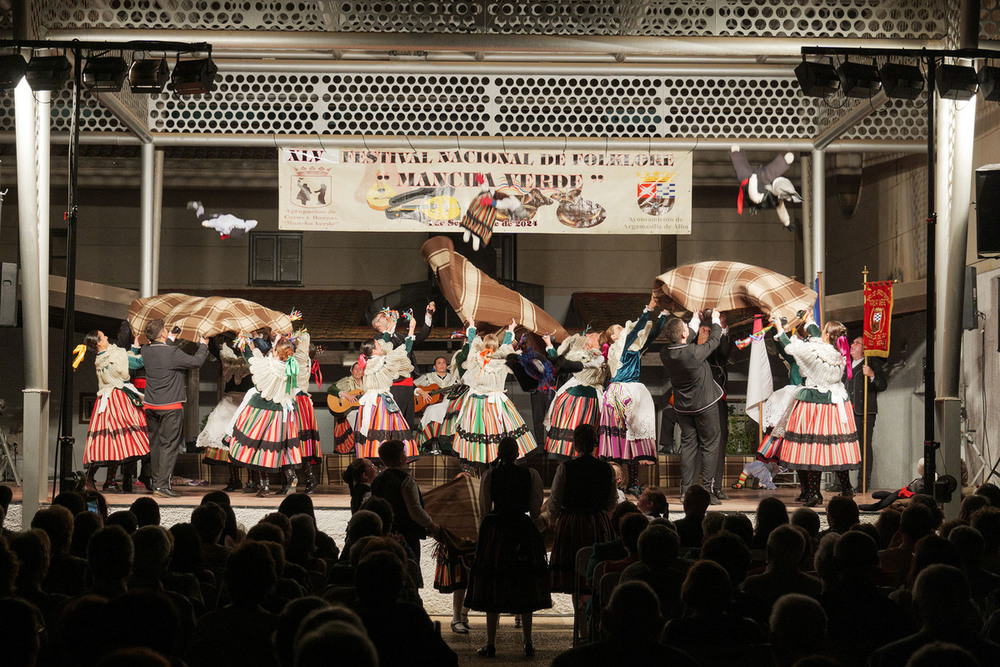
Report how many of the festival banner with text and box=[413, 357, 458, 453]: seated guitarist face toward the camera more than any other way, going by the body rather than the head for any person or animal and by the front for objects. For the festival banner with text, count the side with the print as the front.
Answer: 2

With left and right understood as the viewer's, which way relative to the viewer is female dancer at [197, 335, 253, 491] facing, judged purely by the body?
facing to the left of the viewer

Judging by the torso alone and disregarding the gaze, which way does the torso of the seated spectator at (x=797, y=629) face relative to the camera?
away from the camera

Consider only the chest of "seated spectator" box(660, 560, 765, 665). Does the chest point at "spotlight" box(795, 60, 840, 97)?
yes

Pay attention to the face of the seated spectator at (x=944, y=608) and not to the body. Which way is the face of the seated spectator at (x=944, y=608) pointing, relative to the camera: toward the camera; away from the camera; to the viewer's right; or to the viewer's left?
away from the camera

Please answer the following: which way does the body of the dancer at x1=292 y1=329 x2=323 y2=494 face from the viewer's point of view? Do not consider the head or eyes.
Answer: to the viewer's left

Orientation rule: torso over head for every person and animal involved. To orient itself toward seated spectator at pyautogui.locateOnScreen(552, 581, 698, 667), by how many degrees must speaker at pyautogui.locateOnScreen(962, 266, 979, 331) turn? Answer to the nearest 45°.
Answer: approximately 45° to its left

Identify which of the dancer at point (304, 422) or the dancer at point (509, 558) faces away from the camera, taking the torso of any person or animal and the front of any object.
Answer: the dancer at point (509, 558)

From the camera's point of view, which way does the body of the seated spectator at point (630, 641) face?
away from the camera
